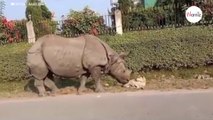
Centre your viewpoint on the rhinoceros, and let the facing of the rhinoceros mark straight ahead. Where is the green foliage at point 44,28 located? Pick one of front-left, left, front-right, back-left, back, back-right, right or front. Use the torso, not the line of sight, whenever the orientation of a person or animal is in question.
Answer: left

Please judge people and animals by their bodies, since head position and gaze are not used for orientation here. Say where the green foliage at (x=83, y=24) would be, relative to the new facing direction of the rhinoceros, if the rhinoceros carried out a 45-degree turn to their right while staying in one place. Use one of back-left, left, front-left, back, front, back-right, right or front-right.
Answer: back-left

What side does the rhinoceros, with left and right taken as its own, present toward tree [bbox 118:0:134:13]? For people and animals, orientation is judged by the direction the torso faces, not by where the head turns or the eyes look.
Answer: left

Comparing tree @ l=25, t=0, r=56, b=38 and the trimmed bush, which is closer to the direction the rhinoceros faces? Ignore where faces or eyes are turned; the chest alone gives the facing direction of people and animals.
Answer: the trimmed bush

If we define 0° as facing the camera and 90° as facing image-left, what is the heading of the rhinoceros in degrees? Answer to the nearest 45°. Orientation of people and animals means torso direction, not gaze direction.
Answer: approximately 270°

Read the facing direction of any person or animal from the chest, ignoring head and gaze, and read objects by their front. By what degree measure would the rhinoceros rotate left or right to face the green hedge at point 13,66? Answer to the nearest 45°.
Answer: approximately 135° to its left

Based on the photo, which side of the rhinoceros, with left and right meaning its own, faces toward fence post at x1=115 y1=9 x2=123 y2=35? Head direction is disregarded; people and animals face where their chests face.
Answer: left
